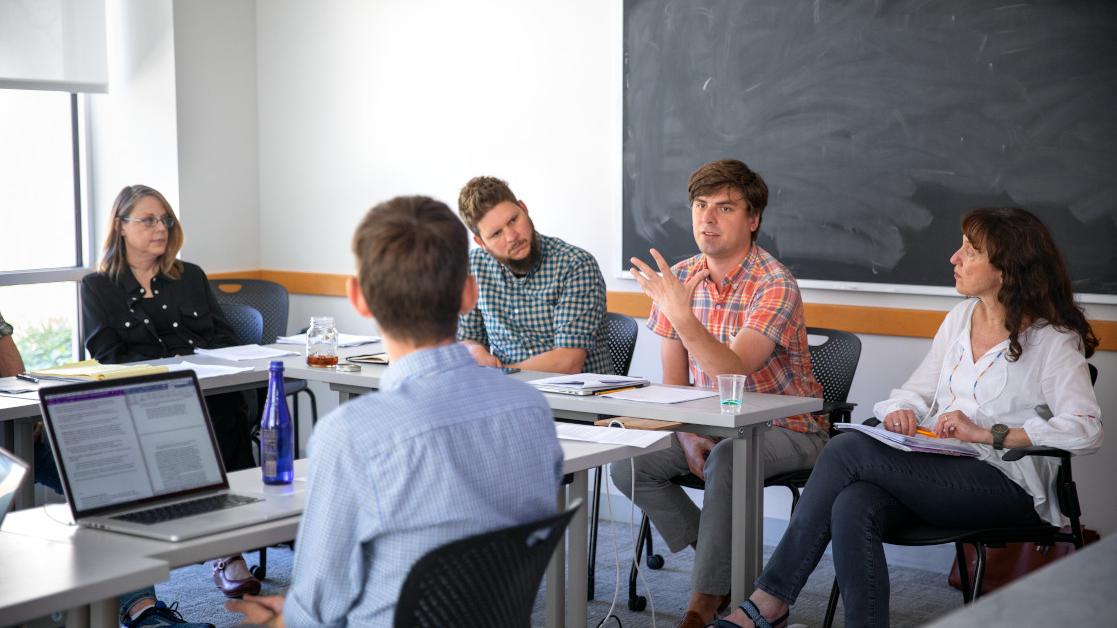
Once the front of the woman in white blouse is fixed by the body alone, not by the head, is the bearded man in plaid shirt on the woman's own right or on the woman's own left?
on the woman's own right

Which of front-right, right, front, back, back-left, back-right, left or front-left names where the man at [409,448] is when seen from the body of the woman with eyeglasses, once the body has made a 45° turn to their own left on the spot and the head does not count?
right

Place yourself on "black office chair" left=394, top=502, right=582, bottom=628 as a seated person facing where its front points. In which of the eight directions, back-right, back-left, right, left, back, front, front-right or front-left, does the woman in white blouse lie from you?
right

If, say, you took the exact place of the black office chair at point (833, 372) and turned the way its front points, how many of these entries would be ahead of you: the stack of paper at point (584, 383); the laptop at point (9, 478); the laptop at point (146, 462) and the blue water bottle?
4

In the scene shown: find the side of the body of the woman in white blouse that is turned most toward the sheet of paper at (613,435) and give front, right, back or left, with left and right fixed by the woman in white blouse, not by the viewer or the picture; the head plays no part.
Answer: front

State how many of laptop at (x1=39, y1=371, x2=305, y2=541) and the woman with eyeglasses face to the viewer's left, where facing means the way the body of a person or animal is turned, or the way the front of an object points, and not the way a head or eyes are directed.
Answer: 0

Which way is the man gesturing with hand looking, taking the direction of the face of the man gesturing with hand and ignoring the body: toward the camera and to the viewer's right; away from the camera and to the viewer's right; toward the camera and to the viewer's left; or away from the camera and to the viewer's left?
toward the camera and to the viewer's left

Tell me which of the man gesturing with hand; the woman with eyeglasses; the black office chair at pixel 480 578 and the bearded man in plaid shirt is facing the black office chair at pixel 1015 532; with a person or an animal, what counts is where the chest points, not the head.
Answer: the woman with eyeglasses

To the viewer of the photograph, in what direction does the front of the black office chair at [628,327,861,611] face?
facing the viewer and to the left of the viewer

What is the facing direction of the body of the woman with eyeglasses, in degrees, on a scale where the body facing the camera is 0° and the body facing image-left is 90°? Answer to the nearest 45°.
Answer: approximately 315°

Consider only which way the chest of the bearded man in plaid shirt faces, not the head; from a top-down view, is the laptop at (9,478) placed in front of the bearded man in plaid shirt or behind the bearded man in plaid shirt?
in front

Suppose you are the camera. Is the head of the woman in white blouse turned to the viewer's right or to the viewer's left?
to the viewer's left
